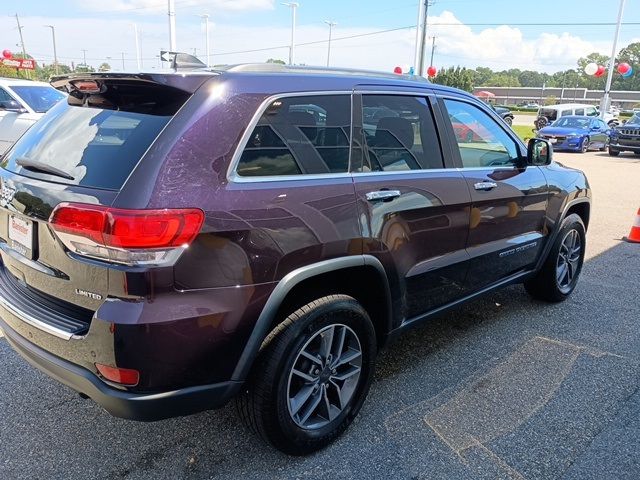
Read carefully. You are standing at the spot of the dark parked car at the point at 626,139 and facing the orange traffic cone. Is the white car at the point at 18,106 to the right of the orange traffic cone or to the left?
right

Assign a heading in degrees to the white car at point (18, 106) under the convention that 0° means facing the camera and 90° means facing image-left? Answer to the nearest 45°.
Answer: approximately 315°

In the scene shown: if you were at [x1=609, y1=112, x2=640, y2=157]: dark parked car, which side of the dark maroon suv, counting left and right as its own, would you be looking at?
front

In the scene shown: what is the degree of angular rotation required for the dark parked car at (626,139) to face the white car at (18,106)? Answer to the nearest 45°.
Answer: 0° — it already faces it

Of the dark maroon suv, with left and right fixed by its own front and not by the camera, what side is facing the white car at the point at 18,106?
left

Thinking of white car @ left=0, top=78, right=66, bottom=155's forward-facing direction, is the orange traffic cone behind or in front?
in front

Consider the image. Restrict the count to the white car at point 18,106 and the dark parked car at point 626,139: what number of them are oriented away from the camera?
0

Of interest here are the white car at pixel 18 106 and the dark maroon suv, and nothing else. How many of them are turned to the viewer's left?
0

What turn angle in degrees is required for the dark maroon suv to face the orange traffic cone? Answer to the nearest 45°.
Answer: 0° — it already faces it
